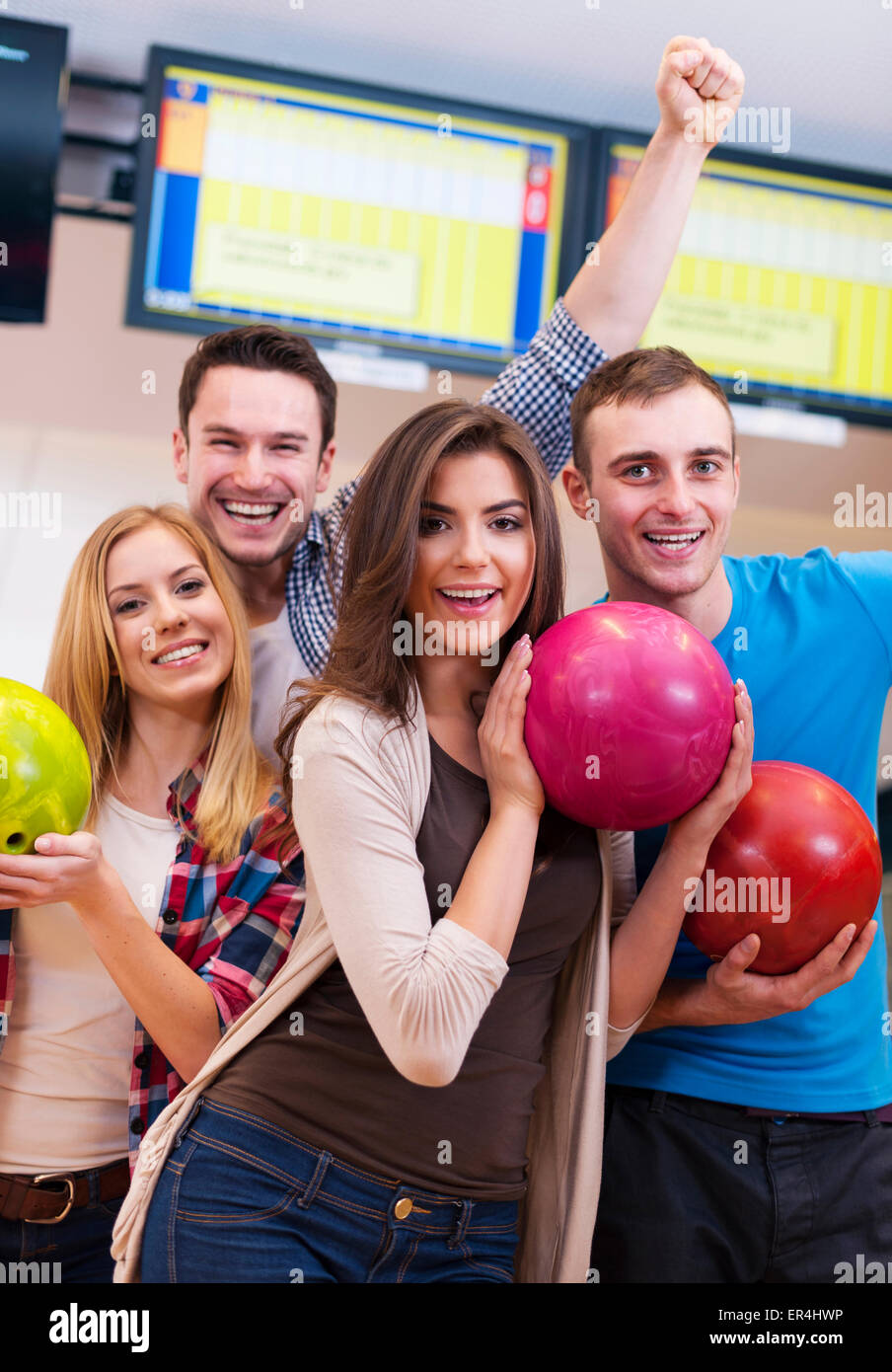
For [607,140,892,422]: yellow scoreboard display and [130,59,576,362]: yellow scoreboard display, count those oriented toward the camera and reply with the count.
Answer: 2

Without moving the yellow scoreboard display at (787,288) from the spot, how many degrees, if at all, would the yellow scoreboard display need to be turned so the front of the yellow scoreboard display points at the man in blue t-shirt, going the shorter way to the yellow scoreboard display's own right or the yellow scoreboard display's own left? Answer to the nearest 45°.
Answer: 0° — it already faces them

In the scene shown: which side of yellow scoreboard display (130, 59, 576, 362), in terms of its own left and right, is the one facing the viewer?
front

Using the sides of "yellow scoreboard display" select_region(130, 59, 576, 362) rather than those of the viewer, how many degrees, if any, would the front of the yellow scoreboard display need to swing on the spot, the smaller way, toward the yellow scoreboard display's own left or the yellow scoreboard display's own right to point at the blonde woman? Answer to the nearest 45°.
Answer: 0° — it already faces them

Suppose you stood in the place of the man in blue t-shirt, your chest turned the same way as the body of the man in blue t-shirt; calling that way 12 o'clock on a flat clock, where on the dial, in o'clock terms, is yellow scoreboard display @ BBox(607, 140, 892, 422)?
The yellow scoreboard display is roughly at 6 o'clock from the man in blue t-shirt.

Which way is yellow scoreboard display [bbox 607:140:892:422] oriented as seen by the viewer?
toward the camera

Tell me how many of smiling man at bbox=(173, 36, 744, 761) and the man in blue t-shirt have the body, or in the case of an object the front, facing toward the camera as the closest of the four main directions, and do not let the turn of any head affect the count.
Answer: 2

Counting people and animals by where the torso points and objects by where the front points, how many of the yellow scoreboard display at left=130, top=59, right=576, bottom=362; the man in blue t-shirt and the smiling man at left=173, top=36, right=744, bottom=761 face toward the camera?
3

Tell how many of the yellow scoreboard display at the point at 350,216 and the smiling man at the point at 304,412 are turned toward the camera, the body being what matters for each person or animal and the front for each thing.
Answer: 2
